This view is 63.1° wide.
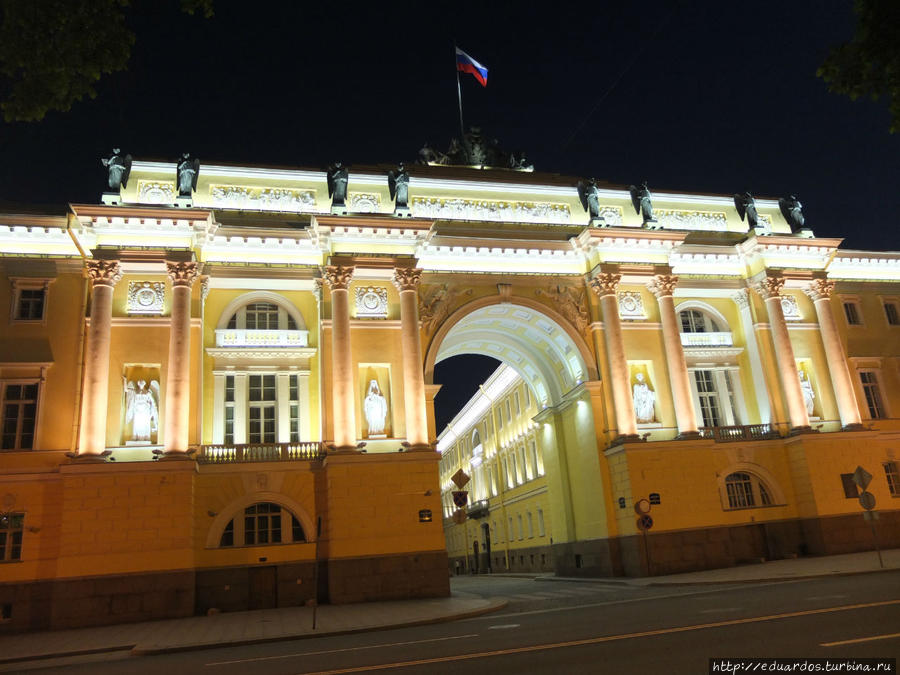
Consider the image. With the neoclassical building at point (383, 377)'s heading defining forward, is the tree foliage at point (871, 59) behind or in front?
in front

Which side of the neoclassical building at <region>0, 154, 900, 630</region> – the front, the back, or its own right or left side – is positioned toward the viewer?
front

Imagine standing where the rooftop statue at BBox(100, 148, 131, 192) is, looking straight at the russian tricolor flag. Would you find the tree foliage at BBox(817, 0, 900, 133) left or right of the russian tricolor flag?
right

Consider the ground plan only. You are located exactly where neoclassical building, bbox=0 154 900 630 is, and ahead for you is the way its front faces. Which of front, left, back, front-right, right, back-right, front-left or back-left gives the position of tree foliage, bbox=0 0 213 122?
front

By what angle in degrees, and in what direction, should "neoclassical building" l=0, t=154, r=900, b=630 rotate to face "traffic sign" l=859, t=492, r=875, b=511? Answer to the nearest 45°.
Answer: approximately 45° to its left
